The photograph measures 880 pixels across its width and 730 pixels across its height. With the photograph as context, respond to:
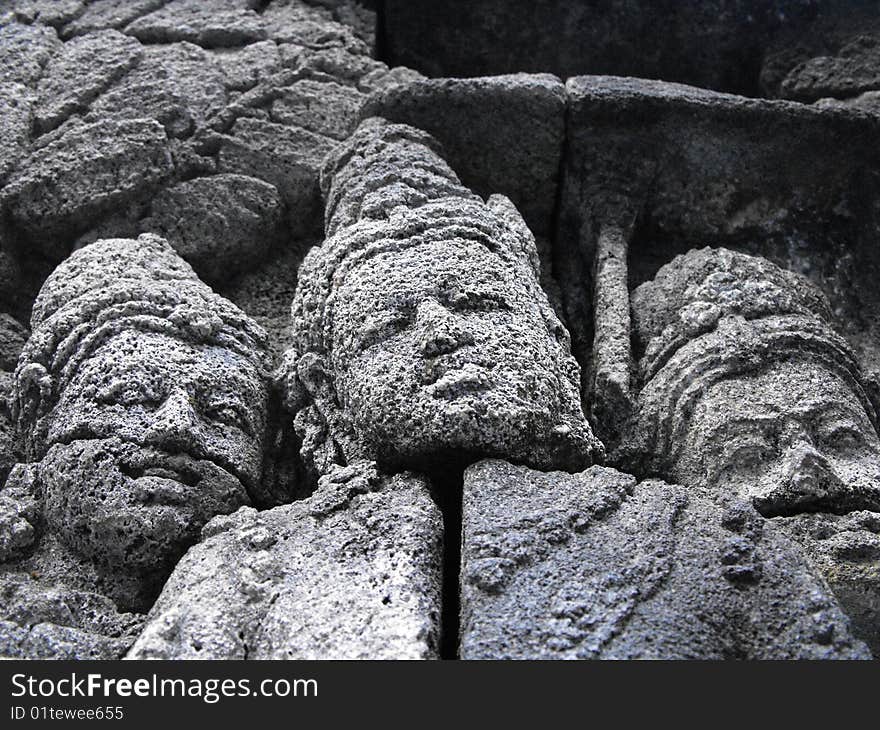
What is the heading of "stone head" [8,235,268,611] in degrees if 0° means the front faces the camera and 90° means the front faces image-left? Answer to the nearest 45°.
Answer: approximately 315°

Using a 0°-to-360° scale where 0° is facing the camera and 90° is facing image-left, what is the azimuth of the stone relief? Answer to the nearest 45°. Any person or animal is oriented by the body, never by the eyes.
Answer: approximately 0°
